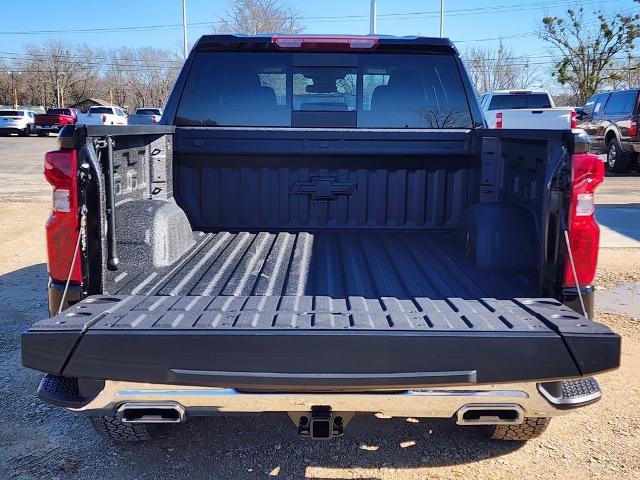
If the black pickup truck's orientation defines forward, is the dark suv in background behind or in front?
in front

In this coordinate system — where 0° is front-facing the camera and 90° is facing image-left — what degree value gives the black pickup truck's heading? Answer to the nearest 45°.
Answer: approximately 180°

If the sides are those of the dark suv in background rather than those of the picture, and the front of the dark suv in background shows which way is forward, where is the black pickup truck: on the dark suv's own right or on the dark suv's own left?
on the dark suv's own left

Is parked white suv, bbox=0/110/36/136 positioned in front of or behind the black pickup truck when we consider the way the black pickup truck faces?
in front

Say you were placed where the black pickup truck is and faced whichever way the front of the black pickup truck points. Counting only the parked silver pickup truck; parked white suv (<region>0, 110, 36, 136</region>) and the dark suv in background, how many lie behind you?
0

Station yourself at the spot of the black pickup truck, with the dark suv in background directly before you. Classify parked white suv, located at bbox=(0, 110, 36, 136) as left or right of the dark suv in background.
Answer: left

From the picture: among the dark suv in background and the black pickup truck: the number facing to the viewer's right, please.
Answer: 0
